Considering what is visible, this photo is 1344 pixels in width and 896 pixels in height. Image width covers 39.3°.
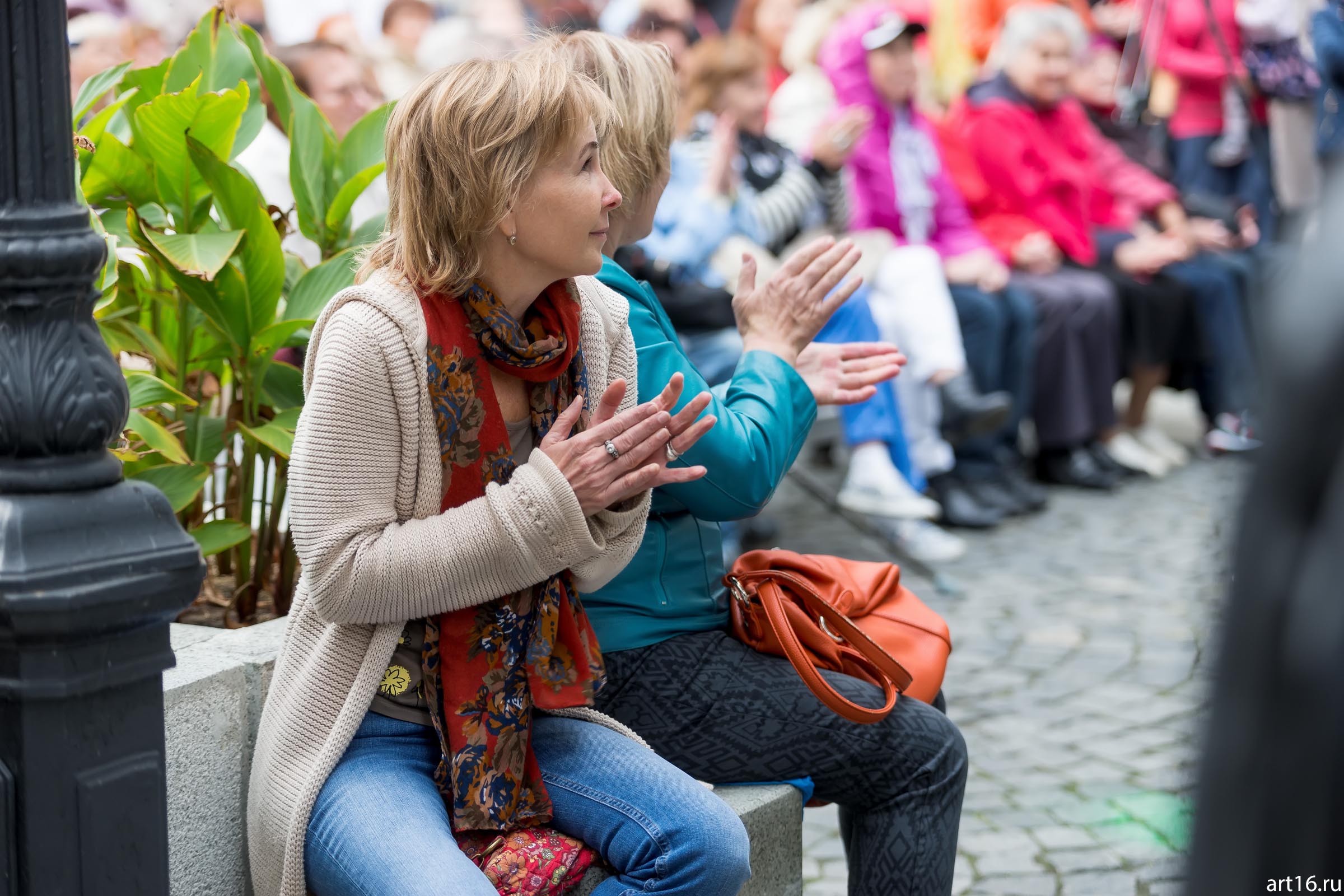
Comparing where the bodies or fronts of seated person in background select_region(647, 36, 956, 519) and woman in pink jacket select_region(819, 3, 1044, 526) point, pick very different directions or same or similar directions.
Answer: same or similar directions

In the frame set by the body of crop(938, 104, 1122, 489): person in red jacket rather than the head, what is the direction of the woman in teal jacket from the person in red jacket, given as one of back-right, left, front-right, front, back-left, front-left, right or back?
front-right

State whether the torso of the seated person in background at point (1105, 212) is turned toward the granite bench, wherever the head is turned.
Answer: no

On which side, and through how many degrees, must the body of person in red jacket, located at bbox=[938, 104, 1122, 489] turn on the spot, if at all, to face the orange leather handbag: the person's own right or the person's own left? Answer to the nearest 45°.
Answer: approximately 45° to the person's own right

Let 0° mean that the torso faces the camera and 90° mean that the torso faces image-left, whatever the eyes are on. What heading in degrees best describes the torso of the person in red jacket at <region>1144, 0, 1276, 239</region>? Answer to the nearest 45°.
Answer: approximately 315°

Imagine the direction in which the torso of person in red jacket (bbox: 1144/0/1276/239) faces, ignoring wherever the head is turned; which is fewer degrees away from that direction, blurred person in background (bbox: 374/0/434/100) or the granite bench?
the granite bench

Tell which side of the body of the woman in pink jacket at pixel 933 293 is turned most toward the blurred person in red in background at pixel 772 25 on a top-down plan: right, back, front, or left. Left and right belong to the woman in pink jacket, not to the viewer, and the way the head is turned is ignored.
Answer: back

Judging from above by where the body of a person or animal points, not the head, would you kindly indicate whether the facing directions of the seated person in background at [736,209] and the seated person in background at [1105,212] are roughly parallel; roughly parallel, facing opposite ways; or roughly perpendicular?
roughly parallel

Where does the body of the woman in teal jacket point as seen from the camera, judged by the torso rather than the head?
to the viewer's right

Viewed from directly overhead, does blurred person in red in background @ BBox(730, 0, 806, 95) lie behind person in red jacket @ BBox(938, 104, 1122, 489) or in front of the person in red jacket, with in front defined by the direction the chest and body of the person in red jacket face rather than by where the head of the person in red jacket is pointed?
behind

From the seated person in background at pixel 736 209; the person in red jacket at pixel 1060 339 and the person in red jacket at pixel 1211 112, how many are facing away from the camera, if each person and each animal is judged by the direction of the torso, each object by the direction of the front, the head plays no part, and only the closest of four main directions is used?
0

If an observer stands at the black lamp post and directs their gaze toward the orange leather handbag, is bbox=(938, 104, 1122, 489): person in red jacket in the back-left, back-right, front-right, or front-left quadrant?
front-left

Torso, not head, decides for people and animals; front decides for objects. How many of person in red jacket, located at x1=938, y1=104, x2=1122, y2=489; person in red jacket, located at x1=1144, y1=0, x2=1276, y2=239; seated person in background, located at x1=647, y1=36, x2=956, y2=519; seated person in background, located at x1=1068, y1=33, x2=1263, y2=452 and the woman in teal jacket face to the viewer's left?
0

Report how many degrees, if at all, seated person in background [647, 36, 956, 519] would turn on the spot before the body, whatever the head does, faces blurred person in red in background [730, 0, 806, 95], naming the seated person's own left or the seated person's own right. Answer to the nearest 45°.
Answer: approximately 135° to the seated person's own left

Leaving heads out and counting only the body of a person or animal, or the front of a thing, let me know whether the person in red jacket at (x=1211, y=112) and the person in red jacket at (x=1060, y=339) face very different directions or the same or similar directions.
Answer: same or similar directions

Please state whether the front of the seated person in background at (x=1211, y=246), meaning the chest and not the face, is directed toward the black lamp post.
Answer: no

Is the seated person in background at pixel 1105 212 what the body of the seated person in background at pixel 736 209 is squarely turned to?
no

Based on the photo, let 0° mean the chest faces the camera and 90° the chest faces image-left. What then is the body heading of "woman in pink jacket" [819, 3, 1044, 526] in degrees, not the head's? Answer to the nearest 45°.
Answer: approximately 315°

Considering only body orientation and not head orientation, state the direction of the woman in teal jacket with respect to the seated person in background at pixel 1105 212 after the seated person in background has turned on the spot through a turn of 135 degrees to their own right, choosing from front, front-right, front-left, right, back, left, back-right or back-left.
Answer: left

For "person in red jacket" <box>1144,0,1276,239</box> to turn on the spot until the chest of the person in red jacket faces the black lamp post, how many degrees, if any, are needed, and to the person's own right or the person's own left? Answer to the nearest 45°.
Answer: approximately 45° to the person's own right
